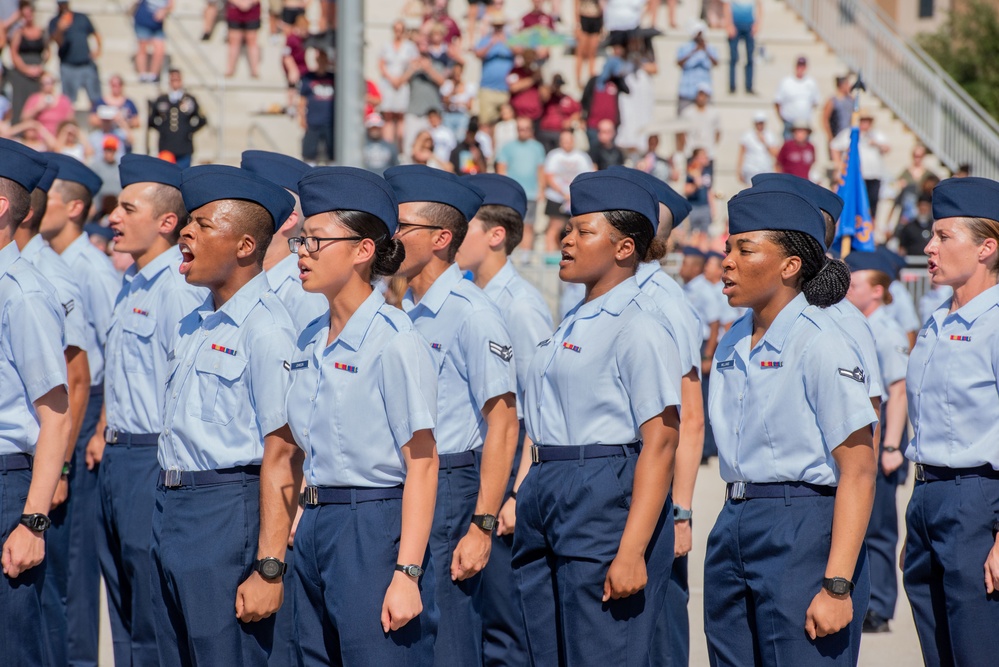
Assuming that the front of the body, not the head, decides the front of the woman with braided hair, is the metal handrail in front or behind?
behind

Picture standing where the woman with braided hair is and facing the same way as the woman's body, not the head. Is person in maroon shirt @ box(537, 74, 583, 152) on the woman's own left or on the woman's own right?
on the woman's own right

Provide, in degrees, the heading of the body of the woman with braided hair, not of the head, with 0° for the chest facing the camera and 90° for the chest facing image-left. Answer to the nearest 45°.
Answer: approximately 45°

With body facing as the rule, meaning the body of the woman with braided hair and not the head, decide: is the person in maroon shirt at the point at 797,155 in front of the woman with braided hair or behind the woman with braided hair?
behind

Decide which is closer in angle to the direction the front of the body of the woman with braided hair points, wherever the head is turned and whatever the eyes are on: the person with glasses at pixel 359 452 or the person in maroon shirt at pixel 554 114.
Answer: the person with glasses

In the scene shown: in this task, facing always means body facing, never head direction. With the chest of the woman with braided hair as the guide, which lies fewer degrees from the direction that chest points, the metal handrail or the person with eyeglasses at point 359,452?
the person with eyeglasses

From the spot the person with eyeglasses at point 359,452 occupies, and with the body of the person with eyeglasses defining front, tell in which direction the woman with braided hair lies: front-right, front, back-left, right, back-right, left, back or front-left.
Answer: back-left

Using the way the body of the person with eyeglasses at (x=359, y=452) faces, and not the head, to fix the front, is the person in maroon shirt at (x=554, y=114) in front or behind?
behind
